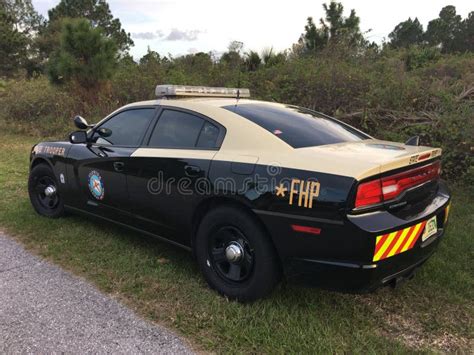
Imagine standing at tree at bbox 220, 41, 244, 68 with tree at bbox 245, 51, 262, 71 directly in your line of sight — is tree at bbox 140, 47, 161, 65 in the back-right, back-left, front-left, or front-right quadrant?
back-left

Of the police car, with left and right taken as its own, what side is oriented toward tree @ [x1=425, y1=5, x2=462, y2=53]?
right

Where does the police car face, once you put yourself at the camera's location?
facing away from the viewer and to the left of the viewer

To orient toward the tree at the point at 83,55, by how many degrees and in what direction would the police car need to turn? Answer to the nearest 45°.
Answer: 0° — it already faces it

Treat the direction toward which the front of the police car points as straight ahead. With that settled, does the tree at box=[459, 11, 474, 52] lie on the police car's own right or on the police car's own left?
on the police car's own right

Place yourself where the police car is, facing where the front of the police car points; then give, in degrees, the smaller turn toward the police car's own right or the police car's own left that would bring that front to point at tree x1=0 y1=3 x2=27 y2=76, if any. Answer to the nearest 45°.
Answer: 0° — it already faces it

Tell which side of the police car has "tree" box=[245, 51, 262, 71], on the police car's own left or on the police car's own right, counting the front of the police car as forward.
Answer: on the police car's own right
